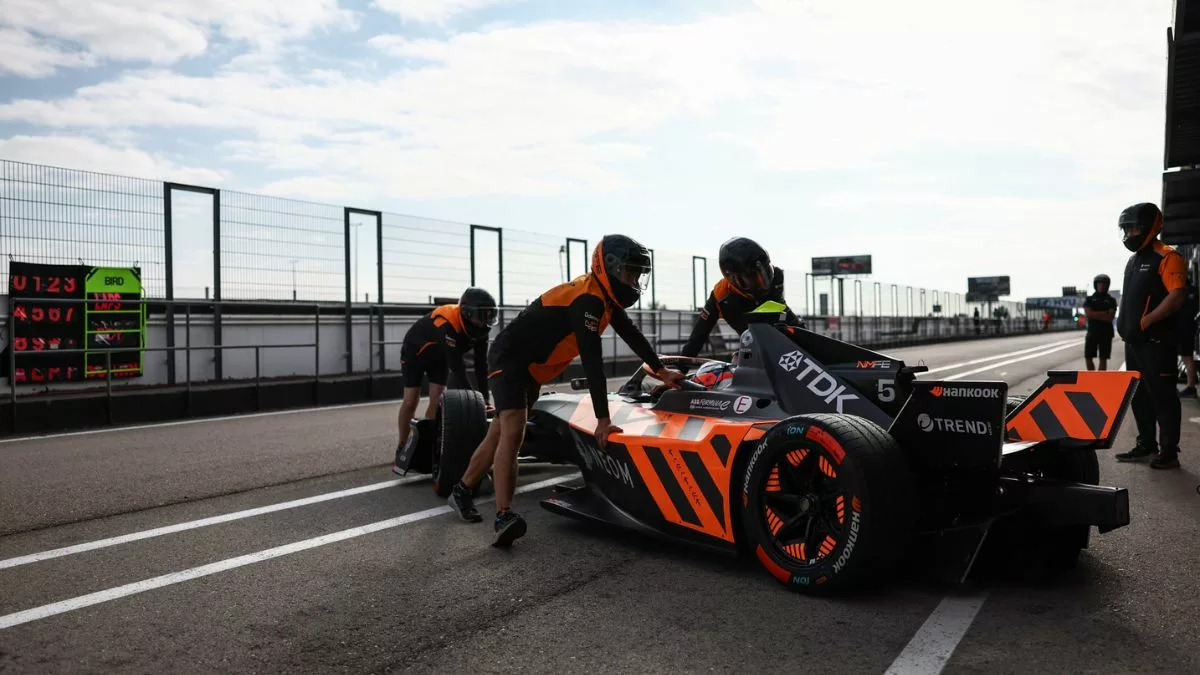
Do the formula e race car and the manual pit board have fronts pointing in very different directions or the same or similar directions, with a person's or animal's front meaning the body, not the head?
very different directions

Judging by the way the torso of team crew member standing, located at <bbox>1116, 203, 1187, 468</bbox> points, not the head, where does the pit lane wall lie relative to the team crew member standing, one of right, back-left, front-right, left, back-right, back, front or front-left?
front-right

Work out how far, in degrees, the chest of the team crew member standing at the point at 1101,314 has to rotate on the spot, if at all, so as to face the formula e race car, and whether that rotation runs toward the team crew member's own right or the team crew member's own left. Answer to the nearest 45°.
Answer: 0° — they already face it

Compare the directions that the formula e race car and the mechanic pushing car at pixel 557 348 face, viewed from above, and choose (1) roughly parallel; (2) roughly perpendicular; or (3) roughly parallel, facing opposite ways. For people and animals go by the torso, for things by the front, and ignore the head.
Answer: roughly parallel, facing opposite ways

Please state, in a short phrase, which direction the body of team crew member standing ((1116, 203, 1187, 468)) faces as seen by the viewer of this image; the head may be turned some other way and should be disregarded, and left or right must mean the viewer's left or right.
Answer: facing the viewer and to the left of the viewer

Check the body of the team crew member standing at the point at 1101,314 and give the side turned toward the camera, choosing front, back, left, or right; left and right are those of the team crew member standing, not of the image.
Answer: front

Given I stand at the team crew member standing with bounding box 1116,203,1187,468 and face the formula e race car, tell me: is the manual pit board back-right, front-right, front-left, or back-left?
front-right

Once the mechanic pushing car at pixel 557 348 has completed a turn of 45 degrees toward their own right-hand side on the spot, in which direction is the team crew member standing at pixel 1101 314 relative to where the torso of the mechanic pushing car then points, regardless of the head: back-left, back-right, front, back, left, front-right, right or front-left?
back-left

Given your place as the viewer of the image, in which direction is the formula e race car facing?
facing away from the viewer and to the left of the viewer

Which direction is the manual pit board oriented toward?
toward the camera

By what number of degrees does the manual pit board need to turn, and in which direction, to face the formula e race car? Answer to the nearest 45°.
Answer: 0° — it already faces it

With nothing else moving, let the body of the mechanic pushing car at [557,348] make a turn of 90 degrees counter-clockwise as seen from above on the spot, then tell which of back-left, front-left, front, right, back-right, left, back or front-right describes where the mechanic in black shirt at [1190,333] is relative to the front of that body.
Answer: front

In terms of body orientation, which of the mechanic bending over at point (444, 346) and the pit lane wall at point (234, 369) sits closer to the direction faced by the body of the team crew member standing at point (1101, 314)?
the mechanic bending over

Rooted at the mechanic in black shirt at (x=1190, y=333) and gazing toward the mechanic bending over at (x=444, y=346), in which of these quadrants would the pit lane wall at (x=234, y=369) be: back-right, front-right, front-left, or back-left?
front-right
